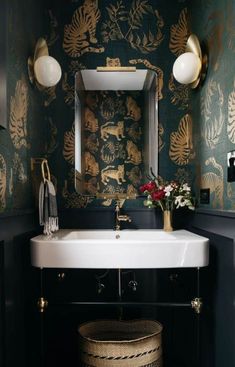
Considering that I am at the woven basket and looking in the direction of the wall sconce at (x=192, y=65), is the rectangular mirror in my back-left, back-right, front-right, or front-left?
front-left

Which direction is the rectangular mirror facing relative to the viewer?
toward the camera

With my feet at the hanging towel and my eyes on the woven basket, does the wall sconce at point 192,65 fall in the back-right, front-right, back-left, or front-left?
front-left

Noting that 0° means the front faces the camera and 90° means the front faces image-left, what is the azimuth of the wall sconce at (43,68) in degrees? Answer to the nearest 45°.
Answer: approximately 315°

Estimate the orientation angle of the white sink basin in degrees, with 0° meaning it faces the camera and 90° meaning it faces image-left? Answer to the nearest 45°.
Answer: approximately 0°

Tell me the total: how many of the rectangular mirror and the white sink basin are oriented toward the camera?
2

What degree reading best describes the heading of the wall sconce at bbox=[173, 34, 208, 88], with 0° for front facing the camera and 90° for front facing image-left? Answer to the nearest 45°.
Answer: approximately 45°

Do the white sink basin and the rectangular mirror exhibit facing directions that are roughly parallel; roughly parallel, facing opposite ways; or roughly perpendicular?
roughly parallel

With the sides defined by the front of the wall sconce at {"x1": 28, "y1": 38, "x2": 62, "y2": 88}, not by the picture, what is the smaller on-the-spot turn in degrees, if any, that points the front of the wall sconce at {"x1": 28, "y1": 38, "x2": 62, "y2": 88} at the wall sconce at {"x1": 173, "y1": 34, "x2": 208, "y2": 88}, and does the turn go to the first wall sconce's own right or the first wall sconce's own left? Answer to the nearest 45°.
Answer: approximately 45° to the first wall sconce's own left
